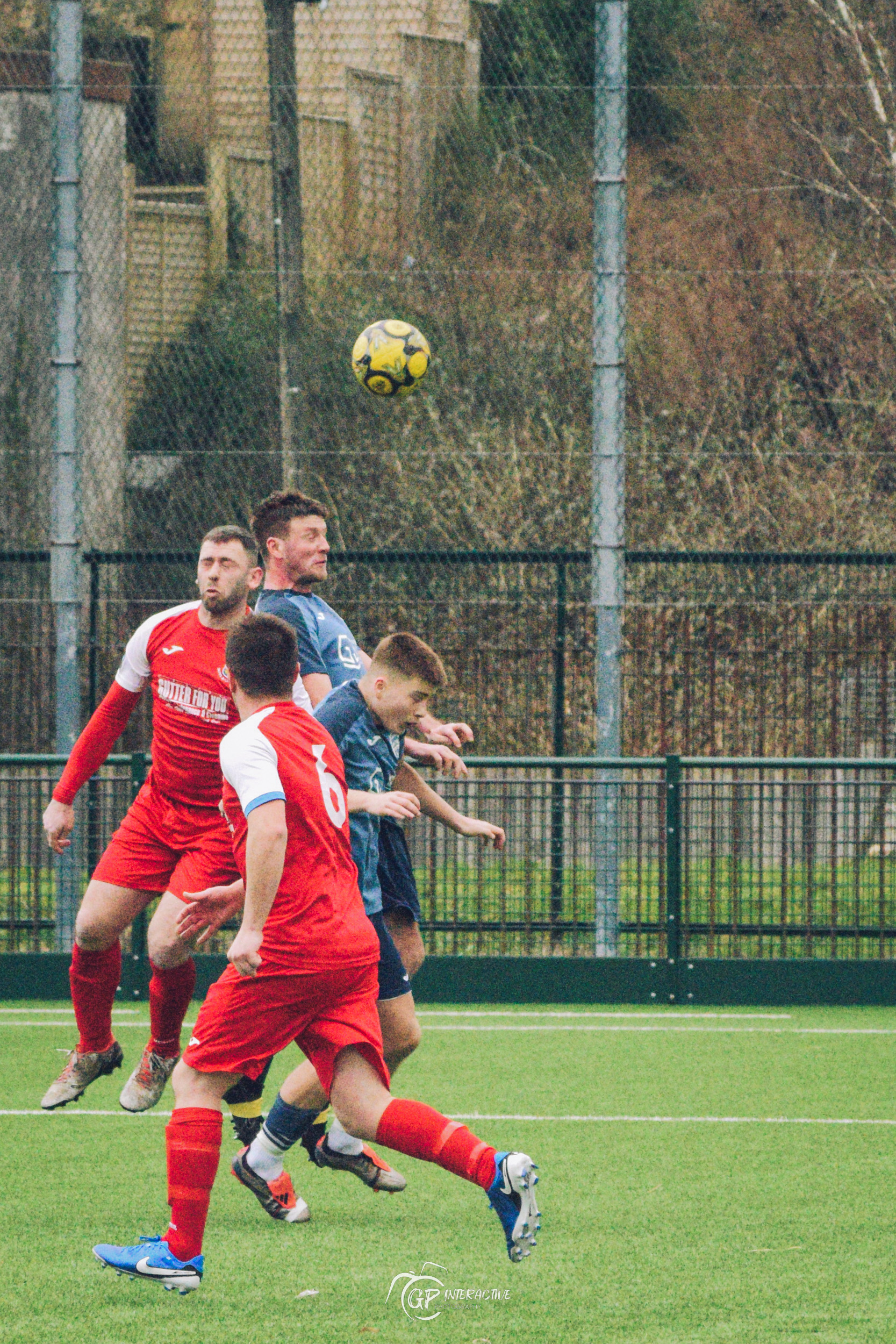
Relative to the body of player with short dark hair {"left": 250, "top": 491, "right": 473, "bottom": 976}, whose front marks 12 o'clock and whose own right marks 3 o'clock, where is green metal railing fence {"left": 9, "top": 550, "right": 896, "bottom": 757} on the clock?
The green metal railing fence is roughly at 8 o'clock from the player with short dark hair.

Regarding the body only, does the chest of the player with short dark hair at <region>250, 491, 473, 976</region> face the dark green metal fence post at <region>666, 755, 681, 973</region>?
no

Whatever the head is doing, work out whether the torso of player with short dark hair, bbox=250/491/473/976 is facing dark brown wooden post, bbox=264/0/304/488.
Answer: no

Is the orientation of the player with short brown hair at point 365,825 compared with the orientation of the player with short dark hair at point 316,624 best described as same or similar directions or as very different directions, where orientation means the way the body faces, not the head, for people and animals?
same or similar directions

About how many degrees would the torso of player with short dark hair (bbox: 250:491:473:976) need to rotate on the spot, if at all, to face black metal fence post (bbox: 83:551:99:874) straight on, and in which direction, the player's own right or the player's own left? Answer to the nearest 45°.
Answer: approximately 135° to the player's own left

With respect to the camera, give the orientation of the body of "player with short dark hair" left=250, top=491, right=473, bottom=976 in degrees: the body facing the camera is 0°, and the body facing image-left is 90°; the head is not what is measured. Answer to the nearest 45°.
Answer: approximately 315°

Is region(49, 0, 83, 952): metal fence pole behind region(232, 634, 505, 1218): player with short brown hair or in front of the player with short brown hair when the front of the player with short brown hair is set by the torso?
behind

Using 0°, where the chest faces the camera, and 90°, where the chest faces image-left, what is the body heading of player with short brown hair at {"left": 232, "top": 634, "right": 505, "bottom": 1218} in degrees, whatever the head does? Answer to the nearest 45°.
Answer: approximately 315°

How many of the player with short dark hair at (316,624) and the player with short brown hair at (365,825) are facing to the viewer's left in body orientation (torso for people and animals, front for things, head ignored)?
0

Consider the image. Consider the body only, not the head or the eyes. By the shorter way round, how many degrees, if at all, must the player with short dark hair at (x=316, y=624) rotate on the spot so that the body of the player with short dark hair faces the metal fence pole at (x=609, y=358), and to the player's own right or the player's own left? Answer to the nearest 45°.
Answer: approximately 135° to the player's own left
